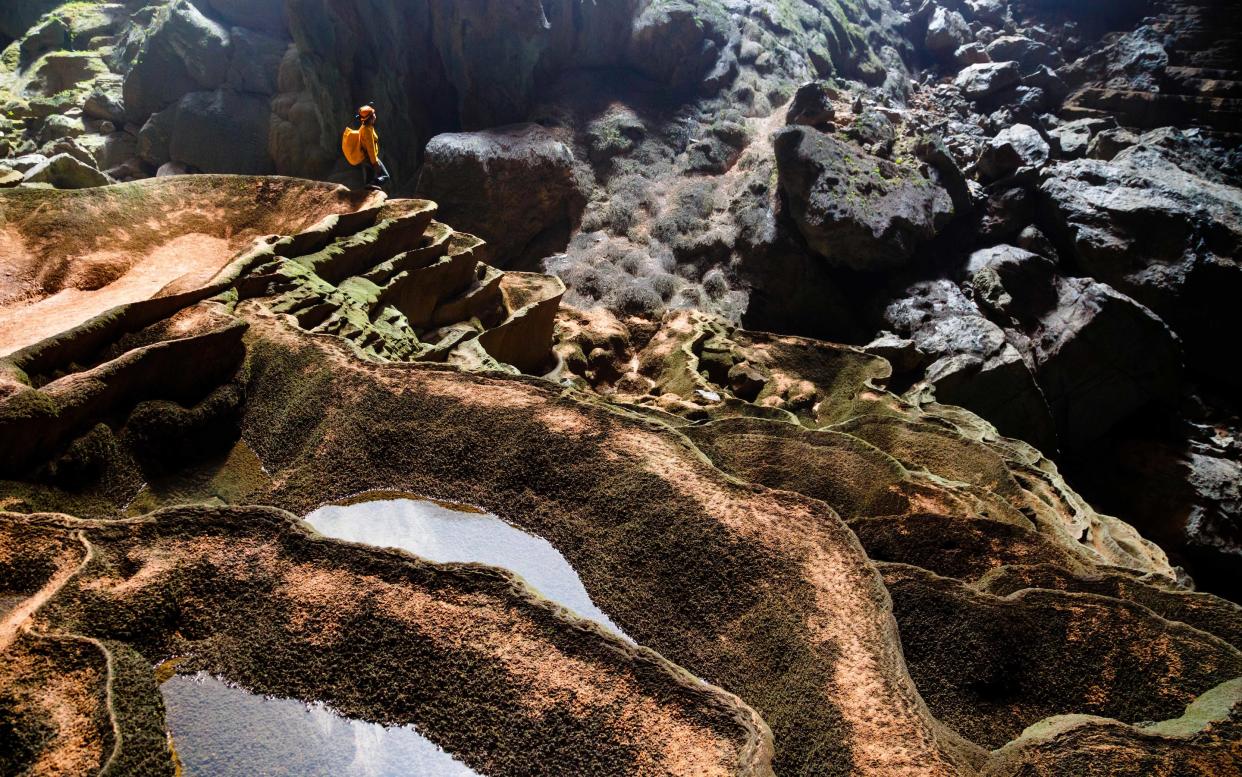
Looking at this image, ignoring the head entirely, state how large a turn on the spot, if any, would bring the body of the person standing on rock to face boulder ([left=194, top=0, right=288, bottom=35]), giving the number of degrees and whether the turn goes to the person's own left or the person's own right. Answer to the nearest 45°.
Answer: approximately 90° to the person's own left

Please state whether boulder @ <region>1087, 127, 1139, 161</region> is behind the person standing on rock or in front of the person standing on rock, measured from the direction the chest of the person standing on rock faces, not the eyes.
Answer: in front

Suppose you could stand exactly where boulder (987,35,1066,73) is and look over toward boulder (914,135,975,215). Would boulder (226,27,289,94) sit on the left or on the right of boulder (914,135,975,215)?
right

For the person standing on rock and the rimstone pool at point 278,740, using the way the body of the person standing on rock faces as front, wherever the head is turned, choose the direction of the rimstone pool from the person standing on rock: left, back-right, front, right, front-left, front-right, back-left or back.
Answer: right

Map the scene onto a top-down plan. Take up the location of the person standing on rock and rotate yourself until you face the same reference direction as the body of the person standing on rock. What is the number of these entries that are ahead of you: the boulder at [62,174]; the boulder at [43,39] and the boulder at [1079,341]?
1

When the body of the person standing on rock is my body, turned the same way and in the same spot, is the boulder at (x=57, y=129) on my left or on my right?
on my left

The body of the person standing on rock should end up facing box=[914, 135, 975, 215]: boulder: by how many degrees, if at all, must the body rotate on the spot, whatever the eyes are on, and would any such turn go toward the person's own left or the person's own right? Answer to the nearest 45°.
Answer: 0° — they already face it

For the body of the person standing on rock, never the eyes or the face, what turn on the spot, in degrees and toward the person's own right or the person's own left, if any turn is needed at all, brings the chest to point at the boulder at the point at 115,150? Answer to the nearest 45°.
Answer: approximately 135° to the person's own left

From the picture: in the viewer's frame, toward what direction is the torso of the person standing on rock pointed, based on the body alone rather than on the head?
to the viewer's right

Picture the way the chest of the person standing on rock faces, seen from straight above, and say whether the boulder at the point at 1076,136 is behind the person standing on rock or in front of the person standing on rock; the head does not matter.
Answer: in front

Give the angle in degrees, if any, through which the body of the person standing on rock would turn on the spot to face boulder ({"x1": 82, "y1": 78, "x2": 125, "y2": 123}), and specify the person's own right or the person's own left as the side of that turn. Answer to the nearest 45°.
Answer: approximately 135° to the person's own left

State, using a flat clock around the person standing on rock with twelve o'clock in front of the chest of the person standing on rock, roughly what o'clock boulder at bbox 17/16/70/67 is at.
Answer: The boulder is roughly at 8 o'clock from the person standing on rock.
